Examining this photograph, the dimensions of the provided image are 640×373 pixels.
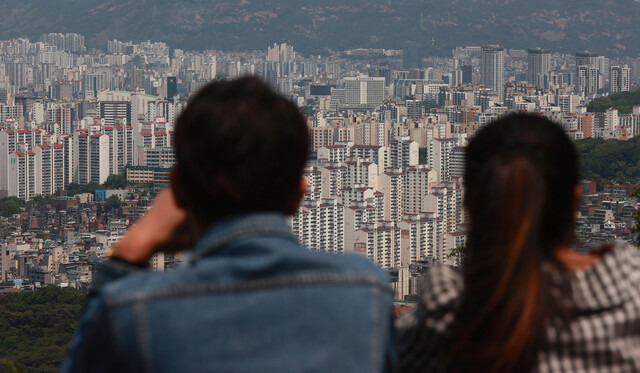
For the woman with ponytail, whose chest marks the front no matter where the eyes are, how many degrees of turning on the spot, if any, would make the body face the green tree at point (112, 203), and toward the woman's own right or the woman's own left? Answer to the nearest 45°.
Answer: approximately 45° to the woman's own left

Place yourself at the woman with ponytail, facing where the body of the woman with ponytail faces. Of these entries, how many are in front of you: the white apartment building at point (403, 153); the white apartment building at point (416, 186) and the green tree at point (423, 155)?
3

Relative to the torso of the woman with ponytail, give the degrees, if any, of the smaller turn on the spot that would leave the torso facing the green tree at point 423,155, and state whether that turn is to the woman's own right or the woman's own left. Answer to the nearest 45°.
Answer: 0° — they already face it

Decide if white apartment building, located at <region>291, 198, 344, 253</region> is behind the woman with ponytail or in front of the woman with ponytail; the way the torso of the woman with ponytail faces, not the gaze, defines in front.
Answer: in front

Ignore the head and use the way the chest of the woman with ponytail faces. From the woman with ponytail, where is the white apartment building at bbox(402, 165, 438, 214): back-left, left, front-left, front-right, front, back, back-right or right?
front

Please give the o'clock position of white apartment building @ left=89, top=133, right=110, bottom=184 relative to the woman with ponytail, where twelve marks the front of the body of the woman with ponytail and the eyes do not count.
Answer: The white apartment building is roughly at 11 o'clock from the woman with ponytail.

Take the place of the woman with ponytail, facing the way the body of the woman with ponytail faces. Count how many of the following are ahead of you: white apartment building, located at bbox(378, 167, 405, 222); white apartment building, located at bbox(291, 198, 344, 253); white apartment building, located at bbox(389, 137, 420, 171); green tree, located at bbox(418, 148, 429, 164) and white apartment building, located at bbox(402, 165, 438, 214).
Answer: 5

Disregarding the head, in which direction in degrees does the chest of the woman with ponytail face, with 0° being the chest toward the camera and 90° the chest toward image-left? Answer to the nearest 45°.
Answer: approximately 180°

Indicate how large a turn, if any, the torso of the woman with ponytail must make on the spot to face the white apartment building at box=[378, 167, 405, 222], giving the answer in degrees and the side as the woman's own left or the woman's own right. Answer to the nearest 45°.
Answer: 0° — they already face it

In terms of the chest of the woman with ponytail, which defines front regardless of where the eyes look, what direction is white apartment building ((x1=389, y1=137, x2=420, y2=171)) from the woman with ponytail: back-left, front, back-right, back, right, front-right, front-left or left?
front

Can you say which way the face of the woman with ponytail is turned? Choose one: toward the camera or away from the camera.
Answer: away from the camera

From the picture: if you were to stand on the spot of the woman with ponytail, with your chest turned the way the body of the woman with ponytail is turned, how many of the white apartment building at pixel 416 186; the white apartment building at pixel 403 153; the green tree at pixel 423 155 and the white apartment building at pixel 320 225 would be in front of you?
4
